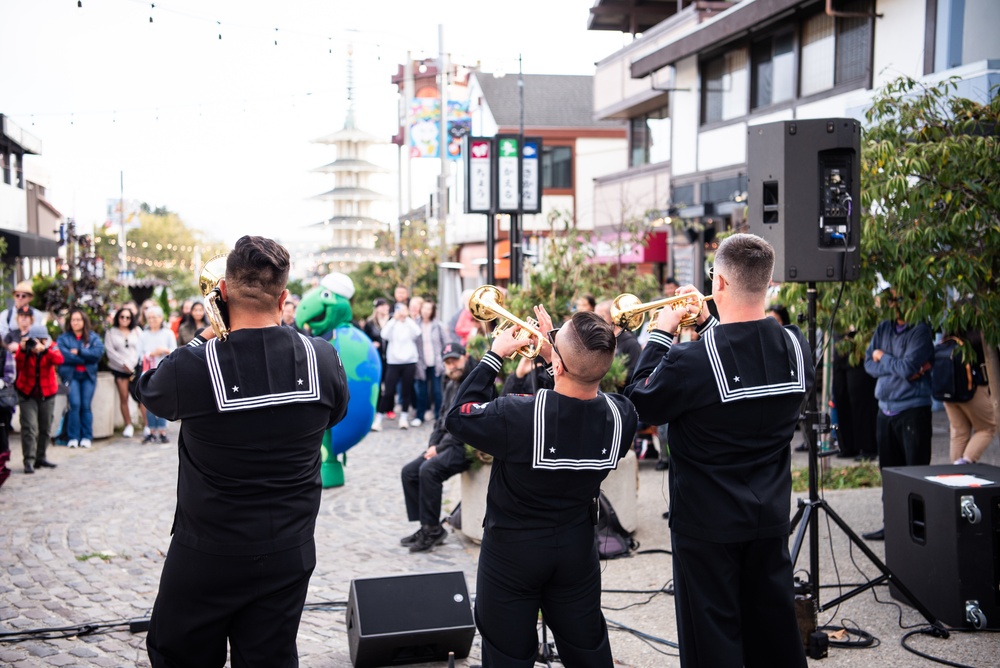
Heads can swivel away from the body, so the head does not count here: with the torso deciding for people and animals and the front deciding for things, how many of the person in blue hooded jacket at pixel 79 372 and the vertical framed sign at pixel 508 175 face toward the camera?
2

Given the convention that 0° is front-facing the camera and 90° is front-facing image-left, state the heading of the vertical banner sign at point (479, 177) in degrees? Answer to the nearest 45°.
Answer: approximately 0°

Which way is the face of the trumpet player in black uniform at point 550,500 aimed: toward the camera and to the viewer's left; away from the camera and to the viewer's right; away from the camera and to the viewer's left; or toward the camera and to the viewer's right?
away from the camera and to the viewer's left

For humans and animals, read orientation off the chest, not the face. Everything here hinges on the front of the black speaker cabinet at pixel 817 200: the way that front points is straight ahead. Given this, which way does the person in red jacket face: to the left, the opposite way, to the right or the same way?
the opposite way

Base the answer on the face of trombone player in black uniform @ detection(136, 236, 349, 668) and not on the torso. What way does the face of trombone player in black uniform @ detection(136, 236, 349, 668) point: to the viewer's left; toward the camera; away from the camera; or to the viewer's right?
away from the camera

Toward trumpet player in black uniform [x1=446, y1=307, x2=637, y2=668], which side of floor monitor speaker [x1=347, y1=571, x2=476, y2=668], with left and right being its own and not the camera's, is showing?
front

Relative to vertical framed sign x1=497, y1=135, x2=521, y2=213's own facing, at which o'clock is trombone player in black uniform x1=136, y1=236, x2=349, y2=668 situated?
The trombone player in black uniform is roughly at 12 o'clock from the vertical framed sign.
